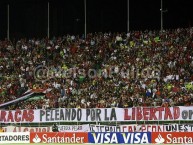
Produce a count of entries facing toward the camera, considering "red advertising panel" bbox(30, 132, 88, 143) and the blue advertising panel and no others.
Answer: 2

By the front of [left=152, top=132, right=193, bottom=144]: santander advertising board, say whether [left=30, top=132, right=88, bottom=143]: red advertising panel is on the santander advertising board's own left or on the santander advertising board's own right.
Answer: on the santander advertising board's own right

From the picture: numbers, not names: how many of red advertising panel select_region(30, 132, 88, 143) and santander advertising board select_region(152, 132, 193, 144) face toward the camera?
2

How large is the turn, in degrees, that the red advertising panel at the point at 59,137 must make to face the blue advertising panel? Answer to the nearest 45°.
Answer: approximately 45° to its left

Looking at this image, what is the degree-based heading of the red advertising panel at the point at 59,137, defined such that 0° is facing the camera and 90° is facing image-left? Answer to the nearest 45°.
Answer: approximately 0°

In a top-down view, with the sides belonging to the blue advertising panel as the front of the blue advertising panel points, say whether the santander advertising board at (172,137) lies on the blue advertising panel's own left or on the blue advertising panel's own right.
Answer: on the blue advertising panel's own left

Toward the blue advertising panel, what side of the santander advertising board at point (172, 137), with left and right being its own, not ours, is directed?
right

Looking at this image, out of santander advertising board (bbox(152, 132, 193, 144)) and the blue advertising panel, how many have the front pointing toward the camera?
2
